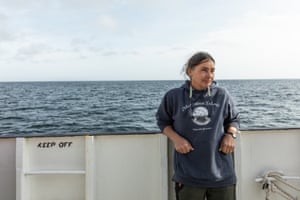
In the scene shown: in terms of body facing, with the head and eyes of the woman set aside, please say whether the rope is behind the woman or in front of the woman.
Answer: behind

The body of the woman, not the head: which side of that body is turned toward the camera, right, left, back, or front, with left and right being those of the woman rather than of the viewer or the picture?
front
